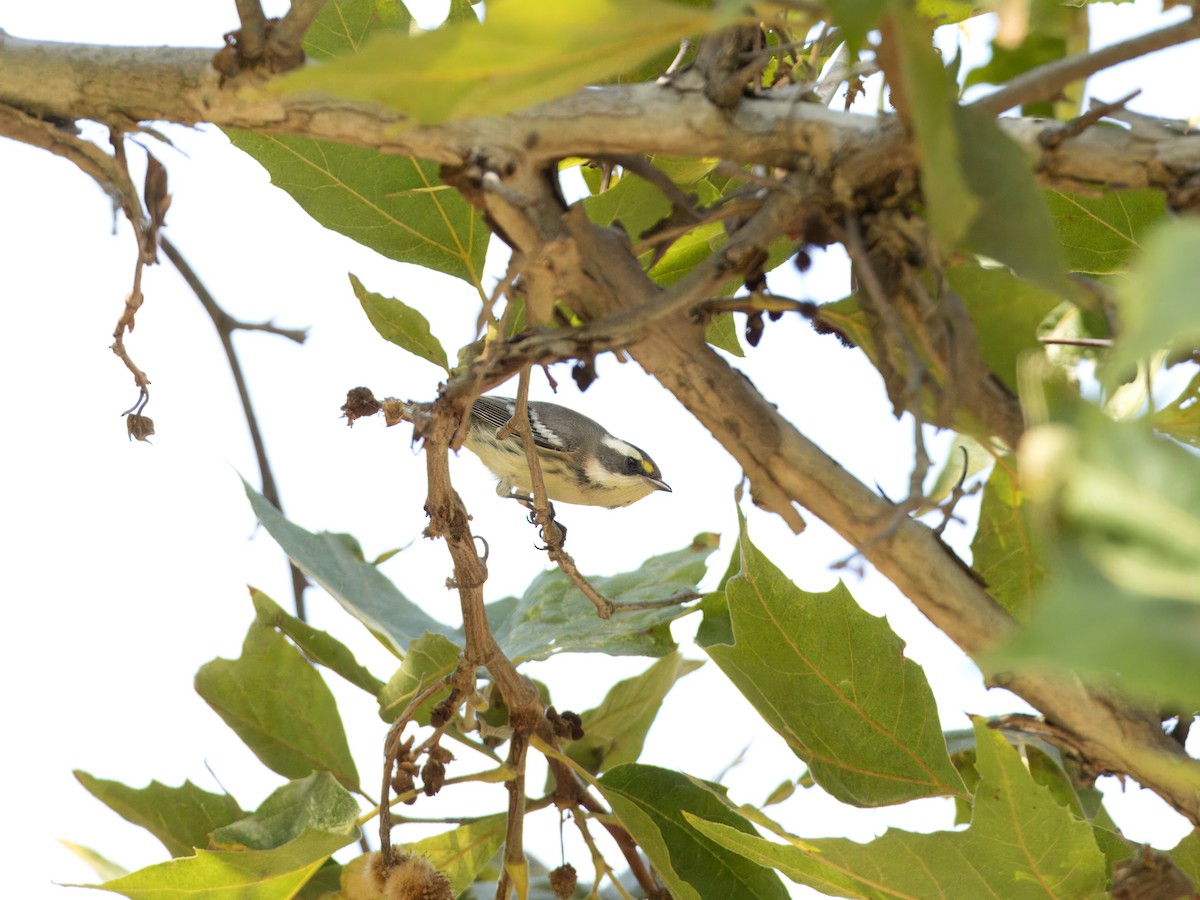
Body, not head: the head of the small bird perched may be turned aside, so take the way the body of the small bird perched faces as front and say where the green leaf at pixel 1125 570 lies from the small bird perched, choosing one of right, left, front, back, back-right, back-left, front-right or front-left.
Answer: right

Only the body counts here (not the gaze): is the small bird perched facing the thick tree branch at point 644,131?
no

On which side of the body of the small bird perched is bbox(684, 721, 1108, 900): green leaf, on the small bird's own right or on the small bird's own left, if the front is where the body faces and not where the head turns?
on the small bird's own right

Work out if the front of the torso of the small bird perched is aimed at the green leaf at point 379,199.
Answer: no

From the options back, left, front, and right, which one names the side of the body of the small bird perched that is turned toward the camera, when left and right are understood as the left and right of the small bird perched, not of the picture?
right
